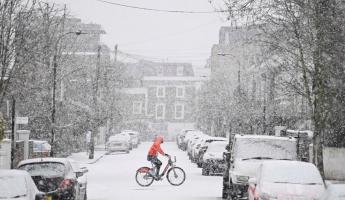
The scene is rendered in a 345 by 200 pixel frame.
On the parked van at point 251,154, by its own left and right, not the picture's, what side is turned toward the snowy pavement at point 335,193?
front

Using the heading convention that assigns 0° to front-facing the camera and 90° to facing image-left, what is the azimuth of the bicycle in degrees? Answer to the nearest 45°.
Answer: approximately 270°

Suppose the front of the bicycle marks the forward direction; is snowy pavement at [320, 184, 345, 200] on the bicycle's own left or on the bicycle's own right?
on the bicycle's own right

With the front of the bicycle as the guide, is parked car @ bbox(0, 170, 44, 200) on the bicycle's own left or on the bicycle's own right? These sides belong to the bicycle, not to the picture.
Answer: on the bicycle's own right

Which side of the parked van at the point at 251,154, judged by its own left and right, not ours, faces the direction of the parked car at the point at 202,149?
back

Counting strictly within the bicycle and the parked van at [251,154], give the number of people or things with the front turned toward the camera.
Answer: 1

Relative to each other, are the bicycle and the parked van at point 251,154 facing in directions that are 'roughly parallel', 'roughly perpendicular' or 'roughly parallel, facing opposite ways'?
roughly perpendicular

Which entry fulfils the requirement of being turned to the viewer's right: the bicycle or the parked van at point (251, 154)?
the bicycle

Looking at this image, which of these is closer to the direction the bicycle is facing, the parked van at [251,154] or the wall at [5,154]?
the parked van

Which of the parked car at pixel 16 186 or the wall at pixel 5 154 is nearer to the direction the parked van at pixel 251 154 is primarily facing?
the parked car
